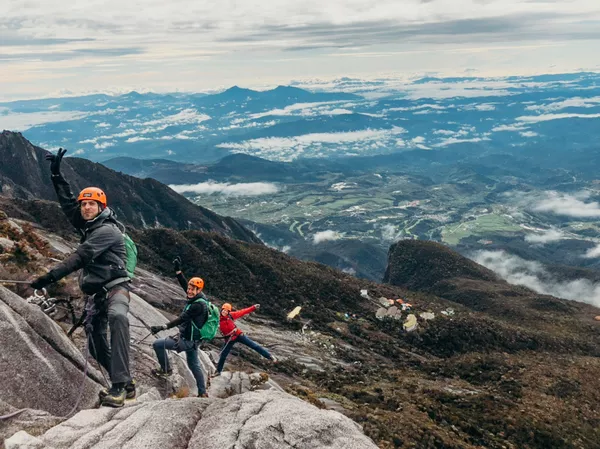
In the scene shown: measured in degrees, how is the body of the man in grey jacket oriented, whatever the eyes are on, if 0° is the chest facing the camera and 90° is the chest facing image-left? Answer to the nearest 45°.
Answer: approximately 45°

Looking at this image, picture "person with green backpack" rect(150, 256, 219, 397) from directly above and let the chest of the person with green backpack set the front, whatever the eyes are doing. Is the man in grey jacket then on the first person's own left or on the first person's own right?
on the first person's own left

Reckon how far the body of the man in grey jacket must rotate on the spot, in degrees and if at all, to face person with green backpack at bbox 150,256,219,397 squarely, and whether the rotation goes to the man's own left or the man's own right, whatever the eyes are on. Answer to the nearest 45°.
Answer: approximately 180°

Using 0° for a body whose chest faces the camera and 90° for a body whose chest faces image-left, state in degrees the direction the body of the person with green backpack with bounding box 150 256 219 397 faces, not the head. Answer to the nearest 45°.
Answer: approximately 90°
